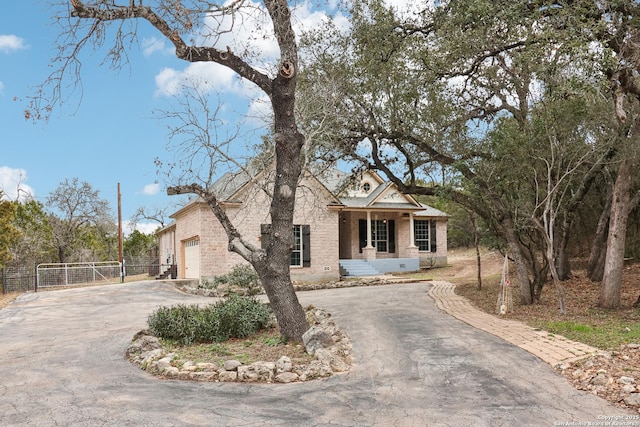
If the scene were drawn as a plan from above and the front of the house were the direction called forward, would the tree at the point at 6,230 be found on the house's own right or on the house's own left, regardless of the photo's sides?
on the house's own right

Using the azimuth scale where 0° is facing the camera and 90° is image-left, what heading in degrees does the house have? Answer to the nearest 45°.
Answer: approximately 0°

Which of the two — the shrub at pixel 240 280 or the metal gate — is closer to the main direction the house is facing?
the shrub

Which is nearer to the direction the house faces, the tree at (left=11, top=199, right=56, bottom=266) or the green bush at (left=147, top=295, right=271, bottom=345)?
the green bush

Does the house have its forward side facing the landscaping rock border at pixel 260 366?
yes

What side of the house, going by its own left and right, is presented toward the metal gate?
right

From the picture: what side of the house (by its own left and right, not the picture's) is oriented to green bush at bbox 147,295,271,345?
front

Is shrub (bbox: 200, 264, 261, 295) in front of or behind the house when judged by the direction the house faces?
in front

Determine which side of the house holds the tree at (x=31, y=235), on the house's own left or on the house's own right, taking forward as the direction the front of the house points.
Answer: on the house's own right

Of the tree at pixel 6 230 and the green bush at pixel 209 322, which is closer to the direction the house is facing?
the green bush
